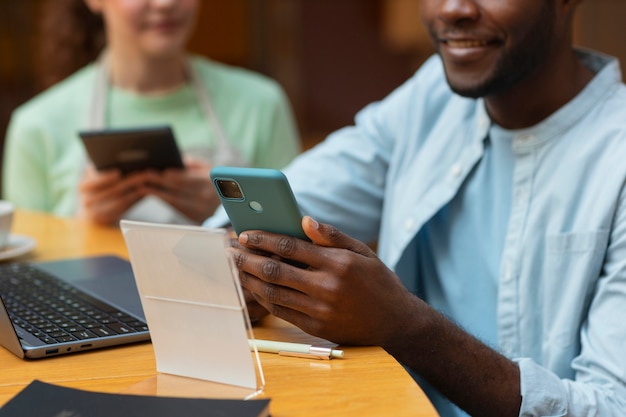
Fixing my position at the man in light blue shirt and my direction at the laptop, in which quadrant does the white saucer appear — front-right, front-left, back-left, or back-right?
front-right

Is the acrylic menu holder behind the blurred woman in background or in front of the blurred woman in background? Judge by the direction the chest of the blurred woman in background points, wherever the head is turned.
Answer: in front

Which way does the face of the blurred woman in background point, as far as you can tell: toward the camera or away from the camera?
toward the camera

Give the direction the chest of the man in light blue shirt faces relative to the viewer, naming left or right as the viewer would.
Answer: facing the viewer and to the left of the viewer

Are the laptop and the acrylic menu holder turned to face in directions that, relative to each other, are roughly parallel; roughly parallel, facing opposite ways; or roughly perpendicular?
roughly parallel

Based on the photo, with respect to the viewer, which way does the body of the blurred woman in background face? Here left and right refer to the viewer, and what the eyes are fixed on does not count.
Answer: facing the viewer

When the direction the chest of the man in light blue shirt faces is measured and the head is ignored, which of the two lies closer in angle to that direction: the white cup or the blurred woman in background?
the white cup

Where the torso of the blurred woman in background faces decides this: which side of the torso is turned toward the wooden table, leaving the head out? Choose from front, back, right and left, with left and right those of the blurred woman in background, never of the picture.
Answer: front

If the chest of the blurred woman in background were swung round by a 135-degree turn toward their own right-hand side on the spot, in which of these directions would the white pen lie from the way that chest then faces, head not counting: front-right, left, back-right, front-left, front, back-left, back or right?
back-left

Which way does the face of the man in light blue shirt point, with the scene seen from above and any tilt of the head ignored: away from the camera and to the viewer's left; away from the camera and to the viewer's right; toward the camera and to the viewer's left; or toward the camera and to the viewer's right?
toward the camera and to the viewer's left

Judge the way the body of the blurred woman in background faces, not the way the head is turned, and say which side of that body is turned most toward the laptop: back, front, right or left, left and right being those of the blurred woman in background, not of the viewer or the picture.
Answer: front
